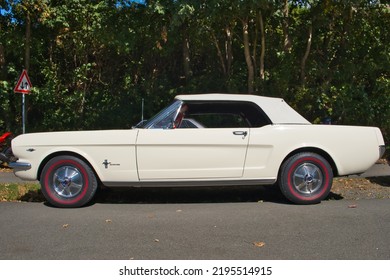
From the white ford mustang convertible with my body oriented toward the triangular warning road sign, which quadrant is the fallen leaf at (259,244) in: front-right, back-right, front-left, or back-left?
back-left

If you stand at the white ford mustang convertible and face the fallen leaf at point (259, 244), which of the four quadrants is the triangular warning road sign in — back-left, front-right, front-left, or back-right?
back-right

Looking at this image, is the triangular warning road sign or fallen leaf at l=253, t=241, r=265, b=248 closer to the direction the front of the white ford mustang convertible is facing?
the triangular warning road sign

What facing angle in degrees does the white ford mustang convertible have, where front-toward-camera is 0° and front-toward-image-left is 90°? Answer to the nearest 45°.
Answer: approximately 90°
